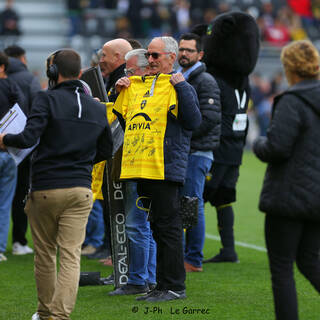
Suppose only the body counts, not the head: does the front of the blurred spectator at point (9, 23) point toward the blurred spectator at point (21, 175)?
yes

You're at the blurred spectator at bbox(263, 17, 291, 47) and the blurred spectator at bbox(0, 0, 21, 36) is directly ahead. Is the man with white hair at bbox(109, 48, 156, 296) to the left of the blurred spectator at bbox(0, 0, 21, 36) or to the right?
left

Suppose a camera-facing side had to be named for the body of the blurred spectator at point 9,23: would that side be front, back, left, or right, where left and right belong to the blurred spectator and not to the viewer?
front

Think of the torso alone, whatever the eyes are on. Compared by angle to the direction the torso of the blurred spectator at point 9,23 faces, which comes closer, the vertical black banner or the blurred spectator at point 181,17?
the vertical black banner

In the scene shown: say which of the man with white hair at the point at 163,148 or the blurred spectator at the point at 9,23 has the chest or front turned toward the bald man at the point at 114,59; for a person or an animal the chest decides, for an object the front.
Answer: the blurred spectator

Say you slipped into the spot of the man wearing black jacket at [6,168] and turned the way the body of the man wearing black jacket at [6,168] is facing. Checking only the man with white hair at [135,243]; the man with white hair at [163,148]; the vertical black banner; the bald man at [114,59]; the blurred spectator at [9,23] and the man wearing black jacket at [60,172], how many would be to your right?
1

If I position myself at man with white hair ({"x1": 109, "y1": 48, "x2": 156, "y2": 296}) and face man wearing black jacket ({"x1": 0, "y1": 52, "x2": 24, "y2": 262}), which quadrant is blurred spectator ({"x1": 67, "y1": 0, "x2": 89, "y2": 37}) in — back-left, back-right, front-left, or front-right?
front-right

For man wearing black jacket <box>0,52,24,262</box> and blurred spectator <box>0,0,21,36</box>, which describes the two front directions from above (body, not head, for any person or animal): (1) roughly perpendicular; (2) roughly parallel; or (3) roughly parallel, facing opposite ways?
roughly perpendicular
